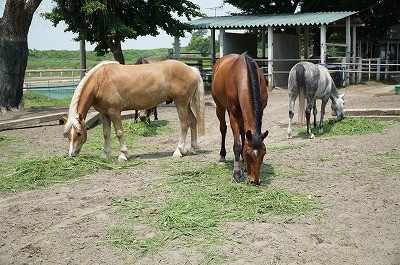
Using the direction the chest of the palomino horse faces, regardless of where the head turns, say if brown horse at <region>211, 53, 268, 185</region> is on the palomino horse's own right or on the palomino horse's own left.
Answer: on the palomino horse's own left

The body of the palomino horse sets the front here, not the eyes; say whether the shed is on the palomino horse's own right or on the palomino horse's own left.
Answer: on the palomino horse's own right

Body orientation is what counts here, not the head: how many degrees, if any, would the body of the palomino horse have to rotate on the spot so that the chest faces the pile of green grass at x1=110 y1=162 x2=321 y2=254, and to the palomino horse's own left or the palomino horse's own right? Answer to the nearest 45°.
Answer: approximately 90° to the palomino horse's own left

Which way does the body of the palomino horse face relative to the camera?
to the viewer's left

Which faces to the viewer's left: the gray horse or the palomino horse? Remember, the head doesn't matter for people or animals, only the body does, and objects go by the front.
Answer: the palomino horse

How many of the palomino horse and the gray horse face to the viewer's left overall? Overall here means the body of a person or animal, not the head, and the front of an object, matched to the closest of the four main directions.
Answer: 1
